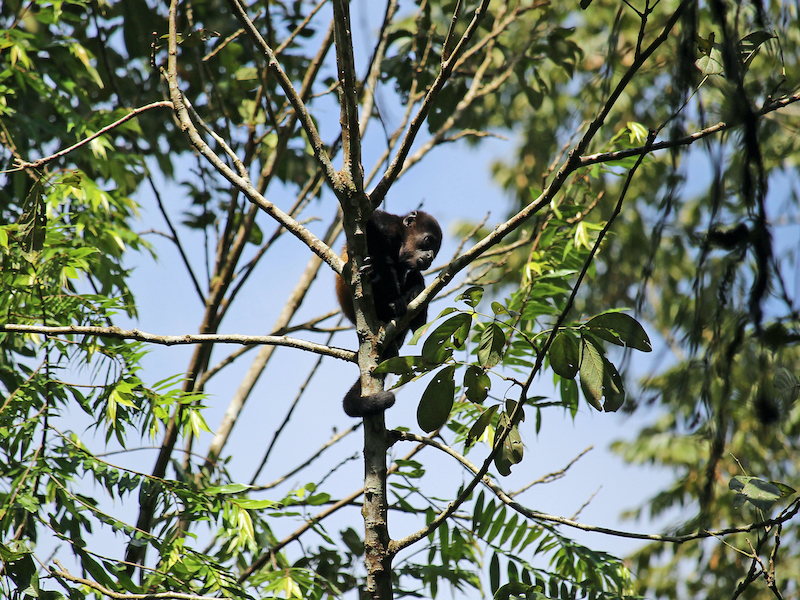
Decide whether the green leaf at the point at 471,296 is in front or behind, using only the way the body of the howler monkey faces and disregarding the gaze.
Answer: in front

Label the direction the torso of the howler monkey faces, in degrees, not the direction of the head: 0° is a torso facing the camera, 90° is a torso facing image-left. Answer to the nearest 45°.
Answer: approximately 315°
